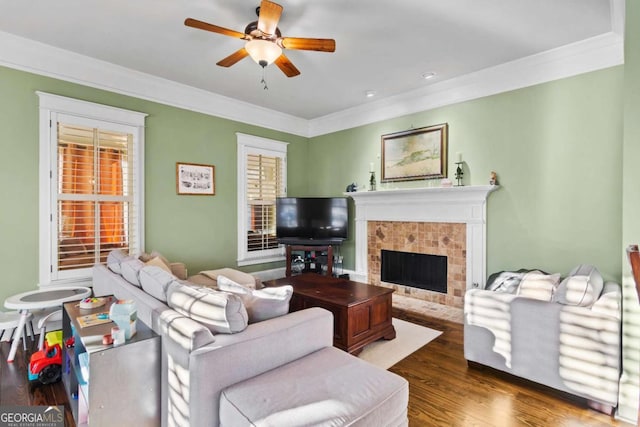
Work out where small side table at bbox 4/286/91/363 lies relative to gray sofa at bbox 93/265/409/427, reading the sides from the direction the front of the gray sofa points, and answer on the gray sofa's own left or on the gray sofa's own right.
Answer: on the gray sofa's own left

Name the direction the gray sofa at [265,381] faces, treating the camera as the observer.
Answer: facing away from the viewer and to the right of the viewer

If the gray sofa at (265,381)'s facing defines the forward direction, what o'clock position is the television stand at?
The television stand is roughly at 11 o'clock from the gray sofa.

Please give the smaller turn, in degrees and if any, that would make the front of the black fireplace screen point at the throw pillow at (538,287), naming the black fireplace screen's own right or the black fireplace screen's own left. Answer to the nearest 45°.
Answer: approximately 90° to the black fireplace screen's own left

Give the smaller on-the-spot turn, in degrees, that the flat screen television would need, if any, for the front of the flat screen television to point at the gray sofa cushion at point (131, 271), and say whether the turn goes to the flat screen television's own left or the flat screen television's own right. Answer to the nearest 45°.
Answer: approximately 45° to the flat screen television's own right

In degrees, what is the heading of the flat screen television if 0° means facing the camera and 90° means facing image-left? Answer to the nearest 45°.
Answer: approximately 0°

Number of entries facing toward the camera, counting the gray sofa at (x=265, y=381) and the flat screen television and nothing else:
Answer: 1
